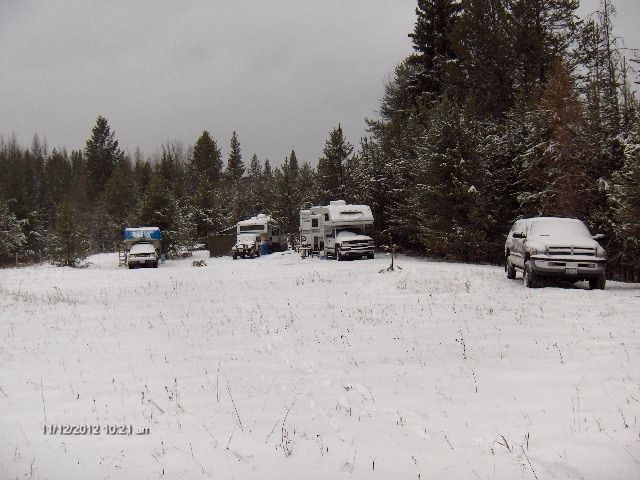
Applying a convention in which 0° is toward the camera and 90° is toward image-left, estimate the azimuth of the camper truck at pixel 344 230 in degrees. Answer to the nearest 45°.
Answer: approximately 315°

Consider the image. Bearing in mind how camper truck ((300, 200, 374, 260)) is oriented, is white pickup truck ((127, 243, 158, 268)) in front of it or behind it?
behind

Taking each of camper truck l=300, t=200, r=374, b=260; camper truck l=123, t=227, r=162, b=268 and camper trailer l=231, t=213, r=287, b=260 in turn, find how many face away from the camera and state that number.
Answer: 0

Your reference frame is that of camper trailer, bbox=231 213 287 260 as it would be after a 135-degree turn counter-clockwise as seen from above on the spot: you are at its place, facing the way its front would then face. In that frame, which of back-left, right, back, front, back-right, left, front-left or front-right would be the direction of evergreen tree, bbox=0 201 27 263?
back

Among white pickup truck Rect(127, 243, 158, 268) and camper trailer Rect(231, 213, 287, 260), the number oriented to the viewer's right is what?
0

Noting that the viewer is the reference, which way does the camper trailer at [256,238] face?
facing the viewer and to the left of the viewer

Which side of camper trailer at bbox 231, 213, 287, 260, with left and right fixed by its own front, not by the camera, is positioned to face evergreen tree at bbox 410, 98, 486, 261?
left

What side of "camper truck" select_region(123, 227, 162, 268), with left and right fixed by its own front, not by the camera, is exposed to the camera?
front

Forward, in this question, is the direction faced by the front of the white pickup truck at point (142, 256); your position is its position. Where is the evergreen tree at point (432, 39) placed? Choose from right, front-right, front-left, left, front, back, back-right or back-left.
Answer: left

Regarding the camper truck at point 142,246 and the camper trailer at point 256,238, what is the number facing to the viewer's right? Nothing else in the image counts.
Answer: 0

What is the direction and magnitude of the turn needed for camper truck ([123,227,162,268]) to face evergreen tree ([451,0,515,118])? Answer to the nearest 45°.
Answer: approximately 45° to its left

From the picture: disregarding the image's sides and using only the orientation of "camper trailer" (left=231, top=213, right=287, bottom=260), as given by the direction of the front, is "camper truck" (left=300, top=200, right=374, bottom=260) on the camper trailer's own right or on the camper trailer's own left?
on the camper trailer's own left

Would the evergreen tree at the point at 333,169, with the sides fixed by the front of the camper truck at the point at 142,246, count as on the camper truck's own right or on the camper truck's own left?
on the camper truck's own left
